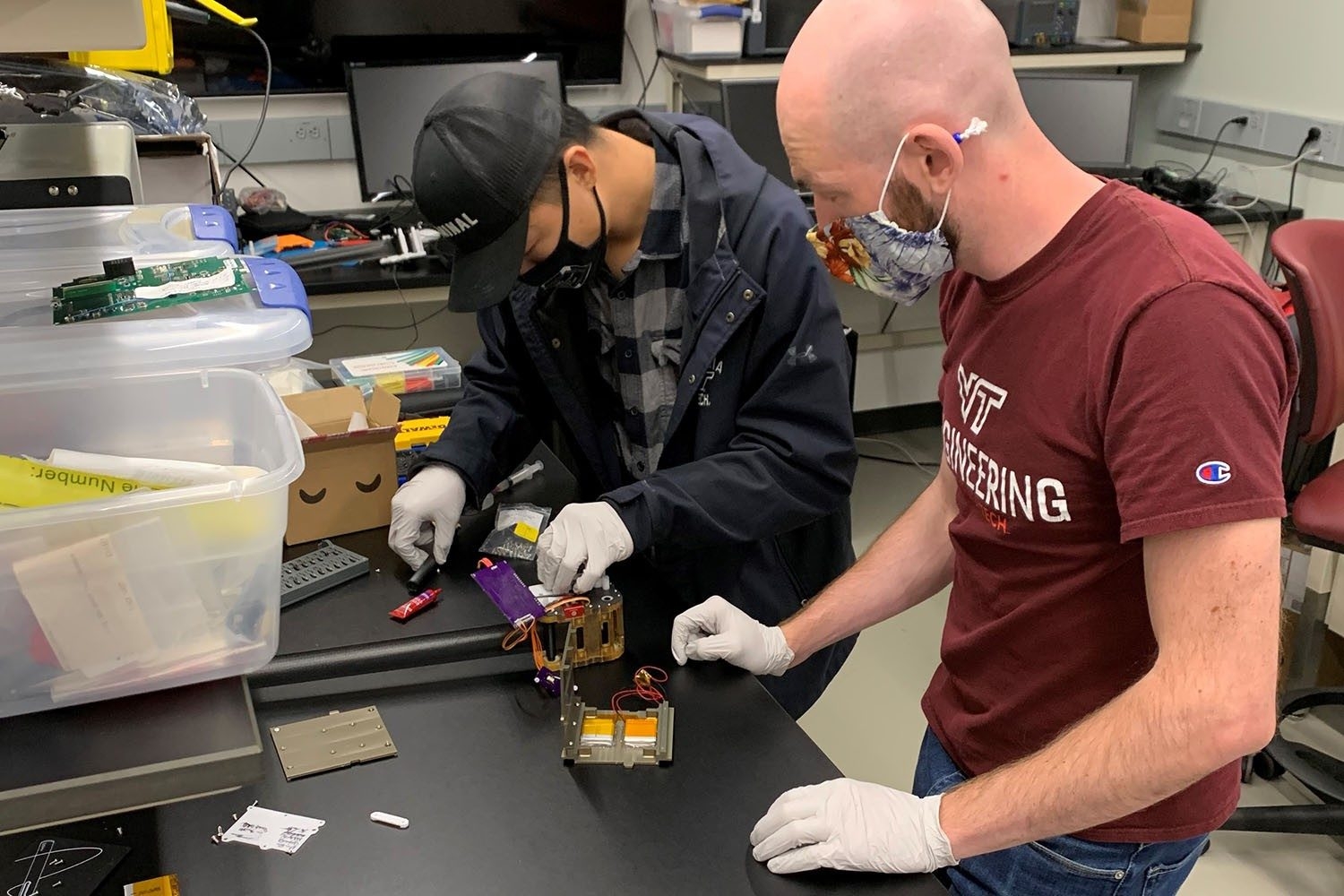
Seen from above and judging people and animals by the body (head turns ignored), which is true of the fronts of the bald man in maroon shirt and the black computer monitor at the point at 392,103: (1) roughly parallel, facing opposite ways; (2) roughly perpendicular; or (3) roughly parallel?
roughly perpendicular

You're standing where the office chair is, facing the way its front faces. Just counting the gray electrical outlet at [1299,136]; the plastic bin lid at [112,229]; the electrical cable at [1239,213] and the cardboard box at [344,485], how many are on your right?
2

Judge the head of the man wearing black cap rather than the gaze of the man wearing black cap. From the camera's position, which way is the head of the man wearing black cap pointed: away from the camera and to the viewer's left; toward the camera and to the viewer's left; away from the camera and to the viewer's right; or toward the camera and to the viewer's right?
toward the camera and to the viewer's left

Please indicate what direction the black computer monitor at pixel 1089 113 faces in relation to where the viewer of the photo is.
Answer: facing the viewer

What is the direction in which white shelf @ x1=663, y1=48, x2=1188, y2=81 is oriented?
toward the camera

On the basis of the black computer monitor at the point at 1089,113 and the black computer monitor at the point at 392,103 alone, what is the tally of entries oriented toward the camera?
2

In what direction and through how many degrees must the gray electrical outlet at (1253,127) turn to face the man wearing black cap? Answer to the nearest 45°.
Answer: approximately 45° to its left

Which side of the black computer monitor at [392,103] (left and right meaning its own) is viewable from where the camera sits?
front

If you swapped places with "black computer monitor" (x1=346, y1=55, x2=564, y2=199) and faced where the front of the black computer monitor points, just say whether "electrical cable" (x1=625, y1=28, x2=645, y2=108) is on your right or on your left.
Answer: on your left

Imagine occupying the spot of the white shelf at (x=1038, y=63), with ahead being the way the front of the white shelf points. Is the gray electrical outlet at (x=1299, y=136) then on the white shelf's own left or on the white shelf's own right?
on the white shelf's own left

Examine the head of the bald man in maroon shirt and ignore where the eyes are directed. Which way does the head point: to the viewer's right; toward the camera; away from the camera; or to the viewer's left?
to the viewer's left

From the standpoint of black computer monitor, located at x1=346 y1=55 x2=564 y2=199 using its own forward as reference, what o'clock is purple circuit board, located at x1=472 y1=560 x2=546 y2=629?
The purple circuit board is roughly at 12 o'clock from the black computer monitor.

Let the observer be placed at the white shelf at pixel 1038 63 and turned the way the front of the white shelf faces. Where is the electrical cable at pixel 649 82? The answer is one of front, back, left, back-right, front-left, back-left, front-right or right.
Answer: right

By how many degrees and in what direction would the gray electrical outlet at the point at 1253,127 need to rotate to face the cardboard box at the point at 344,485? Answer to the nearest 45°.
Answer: approximately 45° to its left

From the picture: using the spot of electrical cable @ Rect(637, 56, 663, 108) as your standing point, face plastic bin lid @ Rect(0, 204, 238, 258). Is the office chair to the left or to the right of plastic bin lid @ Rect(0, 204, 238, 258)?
left

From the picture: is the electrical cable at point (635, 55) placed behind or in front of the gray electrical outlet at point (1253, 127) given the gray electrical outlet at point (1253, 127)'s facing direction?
in front

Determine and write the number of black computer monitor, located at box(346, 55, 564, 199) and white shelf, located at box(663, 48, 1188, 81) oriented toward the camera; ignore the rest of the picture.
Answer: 2

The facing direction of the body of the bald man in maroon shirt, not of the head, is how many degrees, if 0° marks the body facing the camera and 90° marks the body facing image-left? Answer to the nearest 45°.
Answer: approximately 45°
